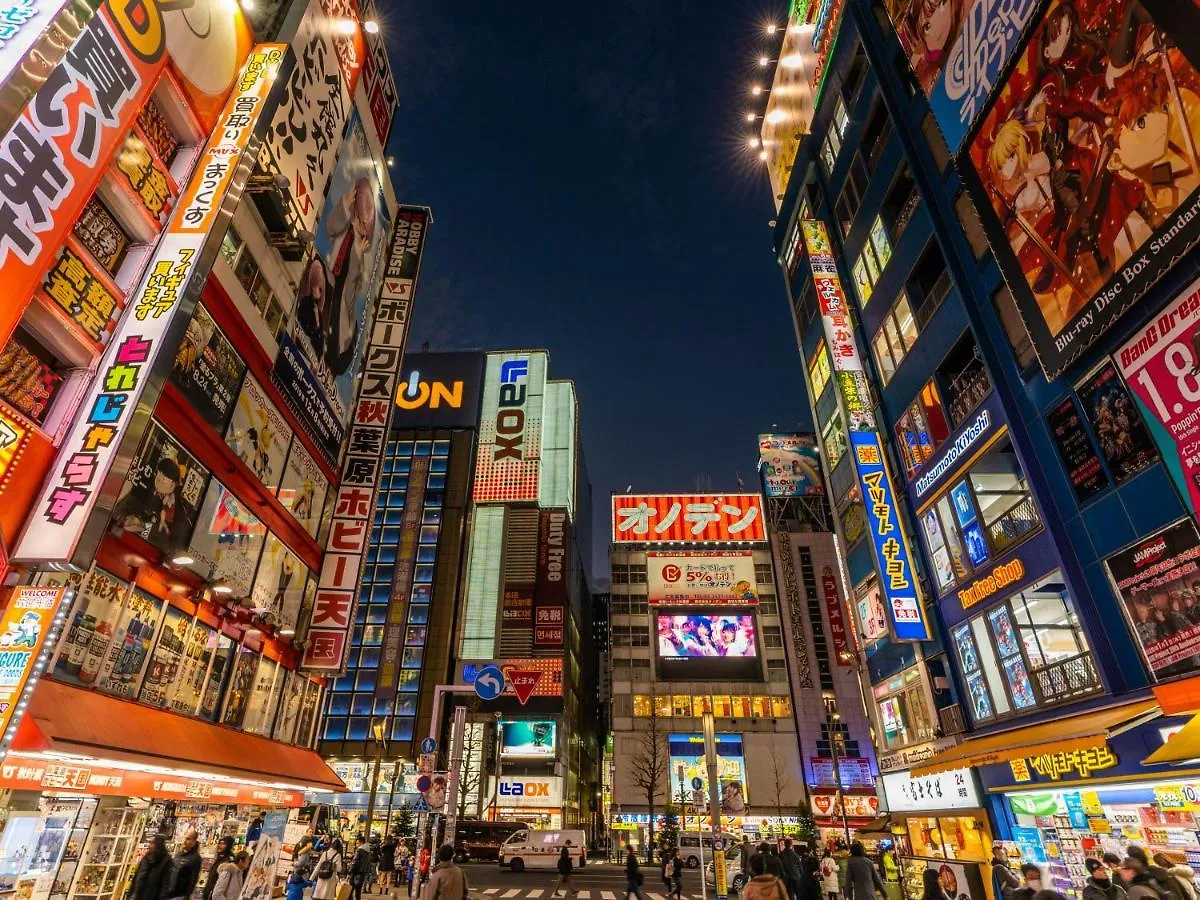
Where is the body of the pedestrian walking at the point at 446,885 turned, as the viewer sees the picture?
away from the camera

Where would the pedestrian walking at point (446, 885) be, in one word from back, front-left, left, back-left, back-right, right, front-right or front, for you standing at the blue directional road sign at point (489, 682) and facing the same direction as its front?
front

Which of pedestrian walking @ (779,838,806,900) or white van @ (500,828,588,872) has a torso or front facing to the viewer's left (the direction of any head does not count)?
the white van

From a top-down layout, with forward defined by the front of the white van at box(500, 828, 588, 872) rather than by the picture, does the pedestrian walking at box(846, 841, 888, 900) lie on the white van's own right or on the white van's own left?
on the white van's own left

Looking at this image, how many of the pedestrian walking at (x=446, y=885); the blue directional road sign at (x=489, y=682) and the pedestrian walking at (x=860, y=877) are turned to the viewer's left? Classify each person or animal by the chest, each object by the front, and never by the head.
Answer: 0

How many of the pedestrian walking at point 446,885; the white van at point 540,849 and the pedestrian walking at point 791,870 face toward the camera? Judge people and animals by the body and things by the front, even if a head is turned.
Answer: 0

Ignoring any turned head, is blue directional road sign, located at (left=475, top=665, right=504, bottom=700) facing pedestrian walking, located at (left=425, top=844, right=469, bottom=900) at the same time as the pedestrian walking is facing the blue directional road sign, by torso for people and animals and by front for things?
yes

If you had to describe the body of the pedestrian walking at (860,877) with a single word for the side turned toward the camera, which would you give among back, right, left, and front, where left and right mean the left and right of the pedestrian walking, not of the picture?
back

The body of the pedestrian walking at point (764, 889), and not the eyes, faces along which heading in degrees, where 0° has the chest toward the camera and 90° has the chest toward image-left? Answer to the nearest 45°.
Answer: approximately 180°

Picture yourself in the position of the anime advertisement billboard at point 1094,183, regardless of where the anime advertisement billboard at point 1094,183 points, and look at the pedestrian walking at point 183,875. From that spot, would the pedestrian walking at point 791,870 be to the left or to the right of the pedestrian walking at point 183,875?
right

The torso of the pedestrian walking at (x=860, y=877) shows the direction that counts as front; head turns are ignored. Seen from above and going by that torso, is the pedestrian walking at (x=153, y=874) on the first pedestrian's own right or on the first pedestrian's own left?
on the first pedestrian's own left

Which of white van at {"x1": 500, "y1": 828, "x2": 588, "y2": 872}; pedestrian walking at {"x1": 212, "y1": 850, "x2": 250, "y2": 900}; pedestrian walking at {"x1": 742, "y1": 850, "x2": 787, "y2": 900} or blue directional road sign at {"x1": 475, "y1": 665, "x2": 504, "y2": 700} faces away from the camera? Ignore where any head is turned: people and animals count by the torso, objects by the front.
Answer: pedestrian walking at {"x1": 742, "y1": 850, "x2": 787, "y2": 900}

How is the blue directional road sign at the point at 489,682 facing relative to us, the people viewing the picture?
facing the viewer

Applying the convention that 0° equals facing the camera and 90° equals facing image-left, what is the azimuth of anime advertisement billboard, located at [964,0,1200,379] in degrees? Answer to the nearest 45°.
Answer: approximately 45°

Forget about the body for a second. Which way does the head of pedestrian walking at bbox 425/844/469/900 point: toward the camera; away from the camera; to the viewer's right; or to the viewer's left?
away from the camera
